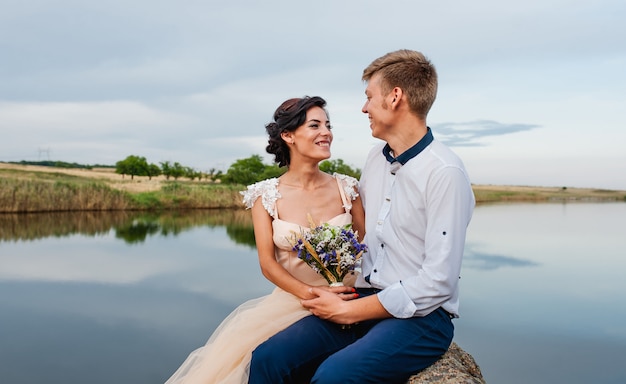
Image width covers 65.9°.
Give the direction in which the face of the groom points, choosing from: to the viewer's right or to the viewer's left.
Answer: to the viewer's left

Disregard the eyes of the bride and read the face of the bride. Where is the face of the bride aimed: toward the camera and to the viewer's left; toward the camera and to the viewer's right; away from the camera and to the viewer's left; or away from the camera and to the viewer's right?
toward the camera and to the viewer's right

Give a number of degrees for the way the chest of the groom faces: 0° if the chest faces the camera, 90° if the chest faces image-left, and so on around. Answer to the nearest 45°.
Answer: approximately 45°
